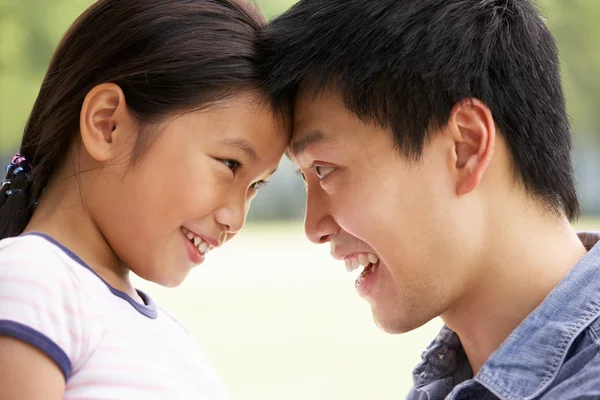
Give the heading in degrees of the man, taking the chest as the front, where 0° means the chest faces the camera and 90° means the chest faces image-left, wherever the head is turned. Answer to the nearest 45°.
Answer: approximately 90°
